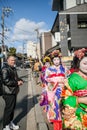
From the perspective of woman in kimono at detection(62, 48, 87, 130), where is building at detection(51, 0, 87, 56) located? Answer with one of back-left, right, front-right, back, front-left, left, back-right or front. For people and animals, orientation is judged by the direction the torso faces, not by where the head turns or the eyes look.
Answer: back-left

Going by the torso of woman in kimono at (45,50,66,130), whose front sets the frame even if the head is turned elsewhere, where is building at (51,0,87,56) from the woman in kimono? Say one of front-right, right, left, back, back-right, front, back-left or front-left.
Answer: back

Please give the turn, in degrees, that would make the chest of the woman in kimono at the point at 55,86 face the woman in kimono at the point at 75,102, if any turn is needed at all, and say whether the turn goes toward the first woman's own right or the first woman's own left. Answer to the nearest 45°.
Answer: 0° — they already face them

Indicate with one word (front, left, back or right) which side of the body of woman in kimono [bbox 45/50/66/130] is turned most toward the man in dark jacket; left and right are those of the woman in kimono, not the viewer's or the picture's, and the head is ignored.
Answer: right

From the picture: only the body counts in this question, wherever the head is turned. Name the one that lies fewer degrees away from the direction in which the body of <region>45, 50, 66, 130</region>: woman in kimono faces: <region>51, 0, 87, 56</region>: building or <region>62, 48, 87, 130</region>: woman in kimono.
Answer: the woman in kimono

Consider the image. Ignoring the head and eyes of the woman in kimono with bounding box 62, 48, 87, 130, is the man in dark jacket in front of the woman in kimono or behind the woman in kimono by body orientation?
behind

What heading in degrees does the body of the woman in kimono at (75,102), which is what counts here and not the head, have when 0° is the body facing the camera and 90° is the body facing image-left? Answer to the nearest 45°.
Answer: approximately 315°
